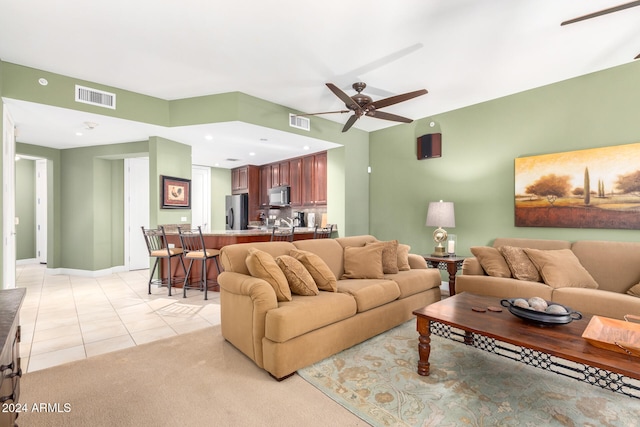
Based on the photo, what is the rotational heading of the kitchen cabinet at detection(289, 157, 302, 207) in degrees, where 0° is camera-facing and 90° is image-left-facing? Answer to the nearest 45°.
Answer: approximately 45°

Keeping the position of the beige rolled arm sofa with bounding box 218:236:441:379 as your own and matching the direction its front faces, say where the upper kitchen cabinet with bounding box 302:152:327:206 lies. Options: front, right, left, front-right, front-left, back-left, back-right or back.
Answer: back-left

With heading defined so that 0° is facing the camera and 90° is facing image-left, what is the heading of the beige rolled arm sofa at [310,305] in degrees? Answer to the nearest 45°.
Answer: approximately 315°

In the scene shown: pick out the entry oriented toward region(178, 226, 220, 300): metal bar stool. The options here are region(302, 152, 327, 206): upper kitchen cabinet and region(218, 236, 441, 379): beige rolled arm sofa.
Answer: the upper kitchen cabinet

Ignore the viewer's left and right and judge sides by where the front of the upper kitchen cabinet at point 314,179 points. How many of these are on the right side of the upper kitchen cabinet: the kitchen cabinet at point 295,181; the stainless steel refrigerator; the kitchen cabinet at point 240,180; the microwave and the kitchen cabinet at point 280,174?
5

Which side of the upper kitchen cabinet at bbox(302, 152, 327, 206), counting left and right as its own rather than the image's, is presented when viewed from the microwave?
right

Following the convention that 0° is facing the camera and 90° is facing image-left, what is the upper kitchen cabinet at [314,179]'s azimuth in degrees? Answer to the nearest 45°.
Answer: approximately 45°

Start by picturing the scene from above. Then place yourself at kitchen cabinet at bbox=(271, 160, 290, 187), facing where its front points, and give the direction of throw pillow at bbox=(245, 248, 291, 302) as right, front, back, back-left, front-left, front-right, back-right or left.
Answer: front-left

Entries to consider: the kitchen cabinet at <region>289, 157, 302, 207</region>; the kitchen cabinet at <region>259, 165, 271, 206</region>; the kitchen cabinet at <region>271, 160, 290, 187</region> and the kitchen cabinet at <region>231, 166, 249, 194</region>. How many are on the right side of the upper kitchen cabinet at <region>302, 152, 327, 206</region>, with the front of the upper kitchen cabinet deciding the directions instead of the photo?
4

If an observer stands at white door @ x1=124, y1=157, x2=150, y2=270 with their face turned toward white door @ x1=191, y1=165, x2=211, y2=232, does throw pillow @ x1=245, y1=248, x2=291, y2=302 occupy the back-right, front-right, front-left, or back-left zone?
back-right

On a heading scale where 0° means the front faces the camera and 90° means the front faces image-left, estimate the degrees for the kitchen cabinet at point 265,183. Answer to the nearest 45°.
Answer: approximately 45°

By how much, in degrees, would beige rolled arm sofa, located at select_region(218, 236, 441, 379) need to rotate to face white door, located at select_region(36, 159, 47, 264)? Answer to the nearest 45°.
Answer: approximately 180°

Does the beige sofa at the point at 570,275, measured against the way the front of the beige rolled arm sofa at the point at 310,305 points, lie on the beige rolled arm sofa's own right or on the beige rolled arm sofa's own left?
on the beige rolled arm sofa's own left

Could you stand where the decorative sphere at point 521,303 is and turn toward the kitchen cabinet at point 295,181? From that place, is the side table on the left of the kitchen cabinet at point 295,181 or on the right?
right
